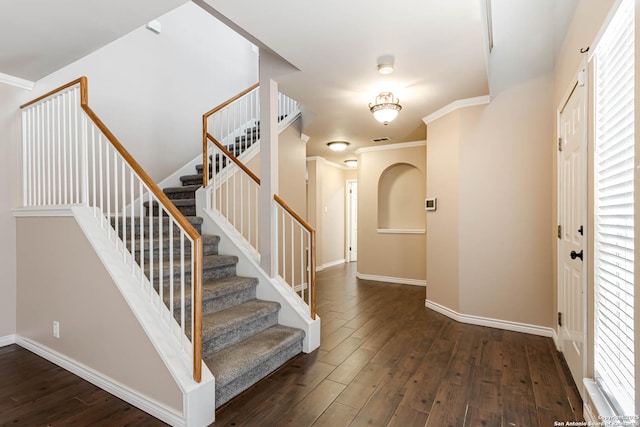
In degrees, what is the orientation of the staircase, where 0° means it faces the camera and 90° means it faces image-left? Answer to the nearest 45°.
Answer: approximately 315°

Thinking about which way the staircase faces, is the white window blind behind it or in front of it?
in front

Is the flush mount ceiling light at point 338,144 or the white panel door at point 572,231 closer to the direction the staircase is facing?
the white panel door

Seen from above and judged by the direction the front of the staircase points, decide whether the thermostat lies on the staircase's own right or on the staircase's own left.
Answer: on the staircase's own left

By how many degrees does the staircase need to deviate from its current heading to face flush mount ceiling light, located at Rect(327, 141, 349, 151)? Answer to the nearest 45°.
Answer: approximately 90° to its left
